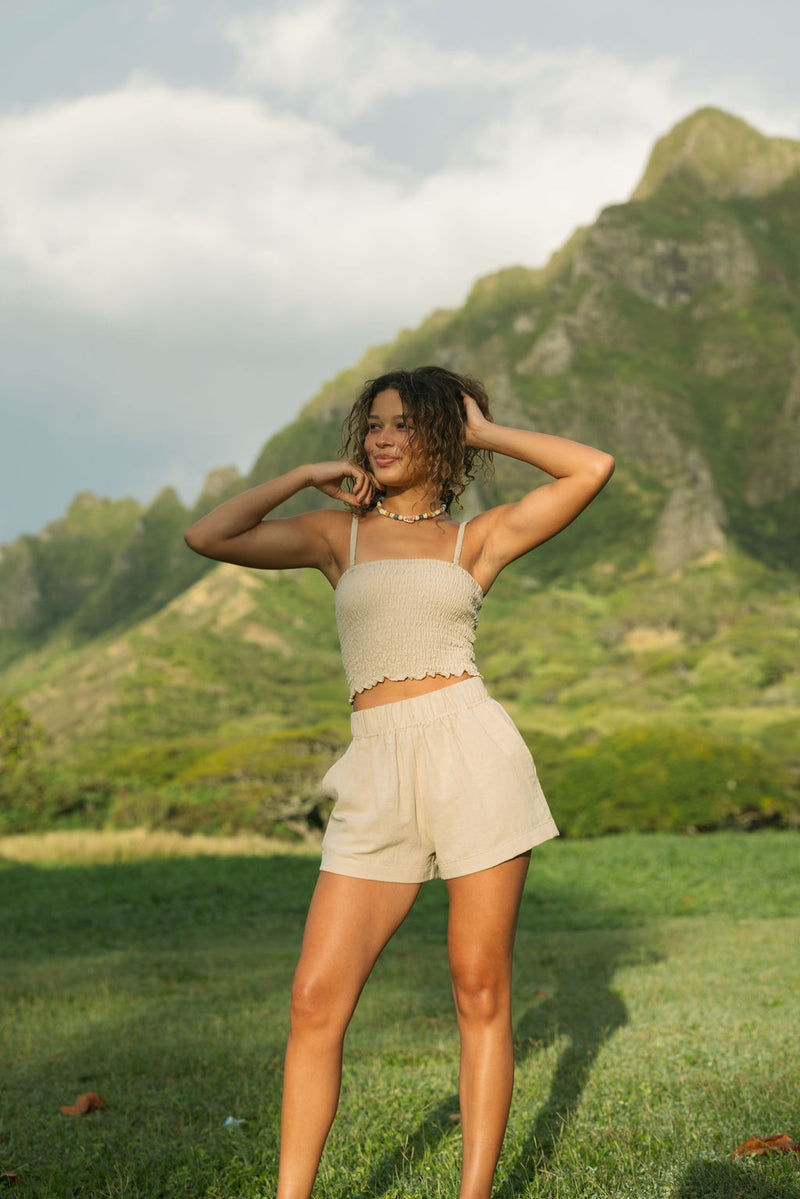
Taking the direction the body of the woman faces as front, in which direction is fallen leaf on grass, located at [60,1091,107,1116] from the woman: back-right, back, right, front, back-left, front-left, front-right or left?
back-right

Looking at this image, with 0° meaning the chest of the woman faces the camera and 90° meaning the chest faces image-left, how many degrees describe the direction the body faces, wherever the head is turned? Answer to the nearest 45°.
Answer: approximately 0°
